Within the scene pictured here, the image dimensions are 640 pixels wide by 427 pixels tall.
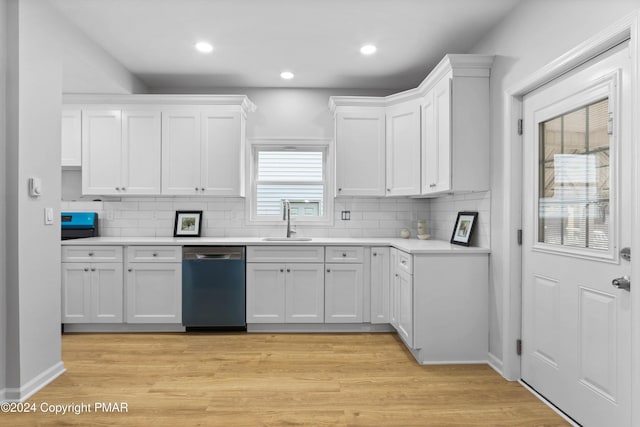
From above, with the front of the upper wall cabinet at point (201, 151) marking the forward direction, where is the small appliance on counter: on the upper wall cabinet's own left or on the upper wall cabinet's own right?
on the upper wall cabinet's own right

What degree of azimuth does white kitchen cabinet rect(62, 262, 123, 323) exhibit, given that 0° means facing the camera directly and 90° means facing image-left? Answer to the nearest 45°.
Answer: approximately 0°

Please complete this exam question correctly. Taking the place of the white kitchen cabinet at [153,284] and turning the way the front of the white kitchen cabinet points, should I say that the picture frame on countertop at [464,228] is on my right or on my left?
on my left

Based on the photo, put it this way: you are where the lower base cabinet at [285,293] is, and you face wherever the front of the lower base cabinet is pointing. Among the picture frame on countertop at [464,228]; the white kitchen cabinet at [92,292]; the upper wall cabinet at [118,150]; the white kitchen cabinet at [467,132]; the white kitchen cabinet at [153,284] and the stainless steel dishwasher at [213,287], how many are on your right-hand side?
4

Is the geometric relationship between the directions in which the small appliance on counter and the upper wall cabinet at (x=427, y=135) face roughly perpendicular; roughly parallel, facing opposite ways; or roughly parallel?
roughly perpendicular

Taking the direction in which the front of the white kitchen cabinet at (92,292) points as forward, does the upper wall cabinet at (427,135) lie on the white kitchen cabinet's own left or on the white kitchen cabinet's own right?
on the white kitchen cabinet's own left
